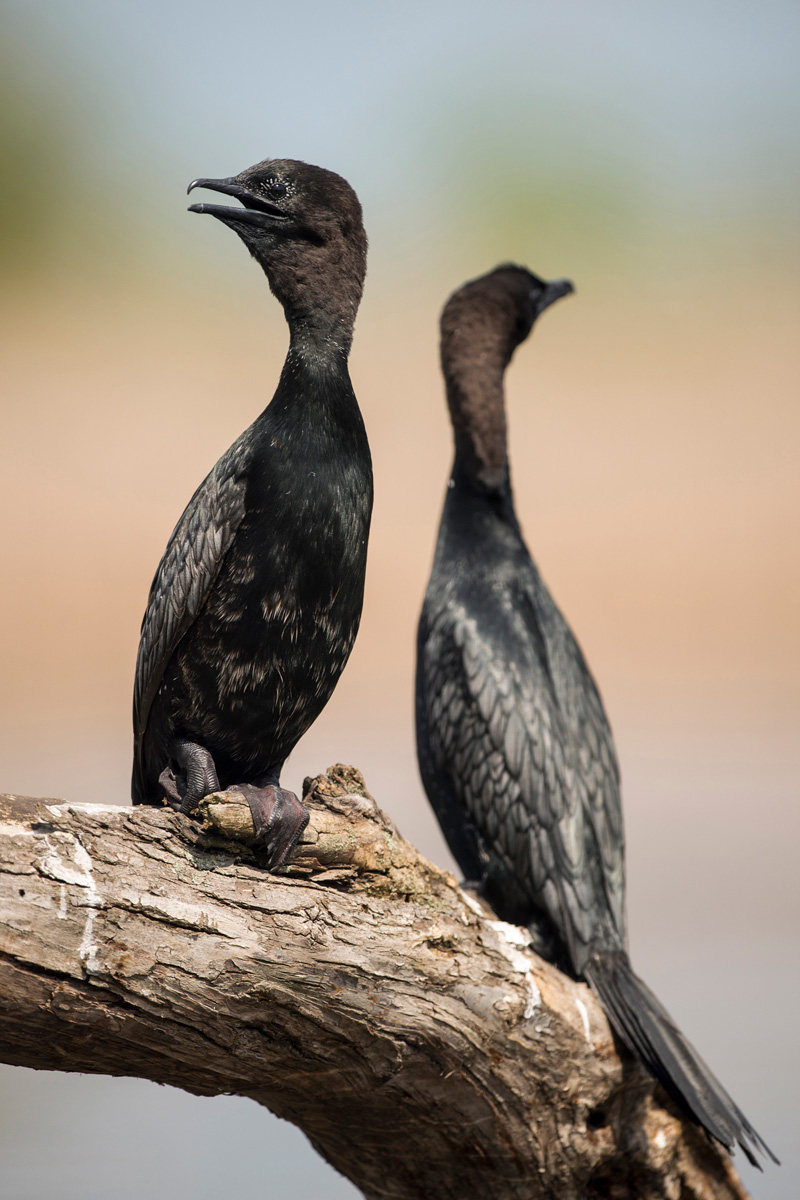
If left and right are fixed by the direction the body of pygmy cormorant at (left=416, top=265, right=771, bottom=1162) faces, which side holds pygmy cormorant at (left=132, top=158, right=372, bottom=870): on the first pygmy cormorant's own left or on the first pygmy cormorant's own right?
on the first pygmy cormorant's own left

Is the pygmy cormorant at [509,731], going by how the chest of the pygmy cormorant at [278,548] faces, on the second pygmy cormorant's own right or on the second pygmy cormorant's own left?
on the second pygmy cormorant's own left

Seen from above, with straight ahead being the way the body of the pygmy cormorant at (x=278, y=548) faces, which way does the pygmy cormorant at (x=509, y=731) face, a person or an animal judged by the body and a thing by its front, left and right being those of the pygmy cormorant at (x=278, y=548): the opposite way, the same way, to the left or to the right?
the opposite way

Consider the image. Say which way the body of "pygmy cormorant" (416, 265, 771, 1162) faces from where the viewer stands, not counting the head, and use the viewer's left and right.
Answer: facing away from the viewer and to the left of the viewer
